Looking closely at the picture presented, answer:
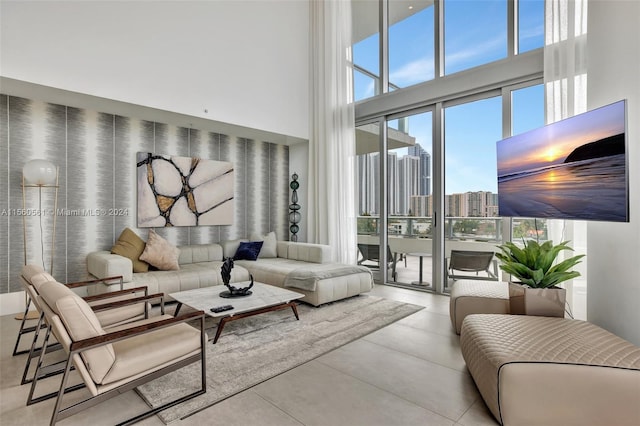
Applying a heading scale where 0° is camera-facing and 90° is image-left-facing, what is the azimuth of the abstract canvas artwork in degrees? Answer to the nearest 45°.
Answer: approximately 315°

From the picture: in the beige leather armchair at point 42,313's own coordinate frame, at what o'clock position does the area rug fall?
The area rug is roughly at 1 o'clock from the beige leather armchair.

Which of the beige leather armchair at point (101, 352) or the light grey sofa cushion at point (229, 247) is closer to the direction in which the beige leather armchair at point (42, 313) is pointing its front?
the light grey sofa cushion

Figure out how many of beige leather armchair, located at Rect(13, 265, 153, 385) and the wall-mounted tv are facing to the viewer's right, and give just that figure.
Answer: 1

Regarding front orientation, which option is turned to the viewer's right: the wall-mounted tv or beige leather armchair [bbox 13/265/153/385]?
the beige leather armchair

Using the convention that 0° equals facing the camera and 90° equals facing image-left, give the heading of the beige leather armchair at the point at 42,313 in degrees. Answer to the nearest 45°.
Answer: approximately 270°

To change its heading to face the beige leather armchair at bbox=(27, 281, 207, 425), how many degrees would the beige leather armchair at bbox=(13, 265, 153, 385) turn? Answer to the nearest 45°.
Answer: approximately 90° to its right
